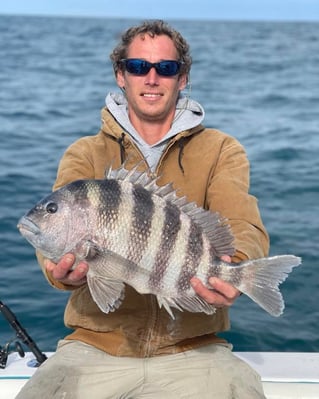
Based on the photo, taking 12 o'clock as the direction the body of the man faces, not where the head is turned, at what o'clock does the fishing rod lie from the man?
The fishing rod is roughly at 4 o'clock from the man.

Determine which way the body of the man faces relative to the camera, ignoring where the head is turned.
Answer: toward the camera
